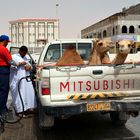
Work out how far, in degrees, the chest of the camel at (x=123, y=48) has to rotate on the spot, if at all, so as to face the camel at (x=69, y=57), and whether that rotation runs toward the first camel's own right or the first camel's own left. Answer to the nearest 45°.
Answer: approximately 90° to the first camel's own right

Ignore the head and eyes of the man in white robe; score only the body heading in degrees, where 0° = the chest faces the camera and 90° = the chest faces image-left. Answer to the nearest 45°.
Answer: approximately 315°

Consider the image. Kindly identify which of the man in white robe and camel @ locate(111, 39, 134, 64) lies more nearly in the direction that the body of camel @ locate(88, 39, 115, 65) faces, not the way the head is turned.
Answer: the camel

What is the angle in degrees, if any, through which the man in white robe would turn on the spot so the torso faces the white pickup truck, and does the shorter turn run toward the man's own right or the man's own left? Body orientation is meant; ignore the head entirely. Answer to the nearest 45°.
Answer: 0° — they already face it

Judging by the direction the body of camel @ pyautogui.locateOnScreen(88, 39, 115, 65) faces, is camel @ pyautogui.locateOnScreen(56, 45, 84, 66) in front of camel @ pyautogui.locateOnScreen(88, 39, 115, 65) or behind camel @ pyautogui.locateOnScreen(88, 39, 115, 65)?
behind

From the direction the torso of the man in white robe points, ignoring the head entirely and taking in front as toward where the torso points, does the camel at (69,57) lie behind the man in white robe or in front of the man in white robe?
in front

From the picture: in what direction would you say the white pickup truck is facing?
away from the camera
